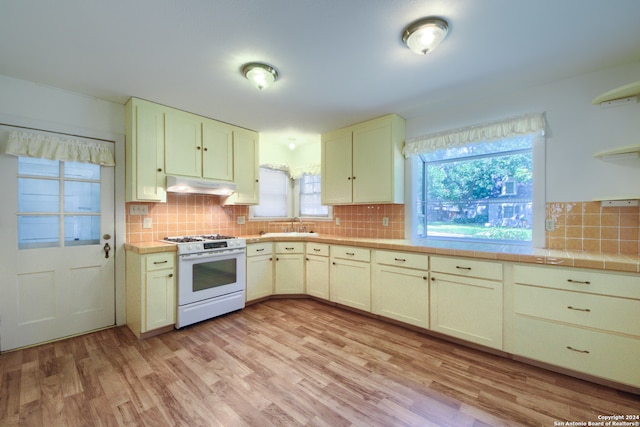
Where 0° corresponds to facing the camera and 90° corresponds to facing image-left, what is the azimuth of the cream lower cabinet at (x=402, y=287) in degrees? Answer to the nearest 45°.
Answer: approximately 45°

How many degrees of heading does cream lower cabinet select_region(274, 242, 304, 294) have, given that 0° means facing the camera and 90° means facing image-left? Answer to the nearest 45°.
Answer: approximately 0°

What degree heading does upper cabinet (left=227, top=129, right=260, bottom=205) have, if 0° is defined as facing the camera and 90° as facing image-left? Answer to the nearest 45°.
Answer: approximately 315°

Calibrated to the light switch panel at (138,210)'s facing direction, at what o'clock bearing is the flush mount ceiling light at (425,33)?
The flush mount ceiling light is roughly at 11 o'clock from the light switch panel.

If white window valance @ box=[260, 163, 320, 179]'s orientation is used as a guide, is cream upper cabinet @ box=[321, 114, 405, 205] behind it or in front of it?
in front

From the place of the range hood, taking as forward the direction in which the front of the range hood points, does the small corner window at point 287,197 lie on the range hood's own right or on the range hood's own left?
on the range hood's own left

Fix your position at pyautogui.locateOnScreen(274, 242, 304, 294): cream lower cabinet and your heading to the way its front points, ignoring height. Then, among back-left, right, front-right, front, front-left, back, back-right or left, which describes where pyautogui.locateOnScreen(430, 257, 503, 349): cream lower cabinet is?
front-left

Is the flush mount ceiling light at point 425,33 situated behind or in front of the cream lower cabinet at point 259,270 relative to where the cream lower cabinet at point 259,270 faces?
in front

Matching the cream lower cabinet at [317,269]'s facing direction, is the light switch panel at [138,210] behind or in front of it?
in front
